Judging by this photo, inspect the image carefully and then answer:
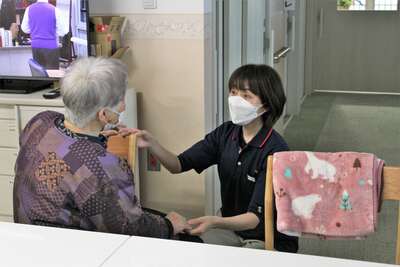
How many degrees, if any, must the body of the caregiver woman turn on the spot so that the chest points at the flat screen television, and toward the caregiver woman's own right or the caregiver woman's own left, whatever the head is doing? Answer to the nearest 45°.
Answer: approximately 90° to the caregiver woman's own right

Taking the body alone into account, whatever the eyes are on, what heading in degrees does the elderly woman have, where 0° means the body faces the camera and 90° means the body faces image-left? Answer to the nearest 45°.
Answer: approximately 225°

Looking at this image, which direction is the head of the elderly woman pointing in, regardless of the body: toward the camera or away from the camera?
away from the camera

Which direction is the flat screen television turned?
toward the camera

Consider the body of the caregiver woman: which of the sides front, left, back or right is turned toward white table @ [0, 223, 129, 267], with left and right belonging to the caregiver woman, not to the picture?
front

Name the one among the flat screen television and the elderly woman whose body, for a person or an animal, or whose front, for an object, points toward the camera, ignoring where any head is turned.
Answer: the flat screen television

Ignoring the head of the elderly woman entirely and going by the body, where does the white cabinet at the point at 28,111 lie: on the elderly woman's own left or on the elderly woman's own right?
on the elderly woman's own left

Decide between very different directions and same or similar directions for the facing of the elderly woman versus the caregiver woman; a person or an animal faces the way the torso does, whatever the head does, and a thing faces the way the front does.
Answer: very different directions

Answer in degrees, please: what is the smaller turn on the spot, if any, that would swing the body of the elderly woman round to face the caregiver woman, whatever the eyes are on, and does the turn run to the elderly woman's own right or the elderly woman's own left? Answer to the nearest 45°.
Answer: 0° — they already face them

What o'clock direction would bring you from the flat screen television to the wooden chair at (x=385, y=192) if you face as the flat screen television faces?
The wooden chair is roughly at 11 o'clock from the flat screen television.

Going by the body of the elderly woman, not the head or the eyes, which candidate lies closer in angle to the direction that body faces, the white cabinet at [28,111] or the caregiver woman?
the caregiver woman

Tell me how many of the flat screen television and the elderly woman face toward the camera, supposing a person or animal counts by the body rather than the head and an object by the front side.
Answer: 1

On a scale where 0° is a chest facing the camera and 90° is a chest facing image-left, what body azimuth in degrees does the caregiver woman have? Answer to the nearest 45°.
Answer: approximately 45°

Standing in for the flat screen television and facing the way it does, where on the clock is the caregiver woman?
The caregiver woman is roughly at 11 o'clock from the flat screen television.
